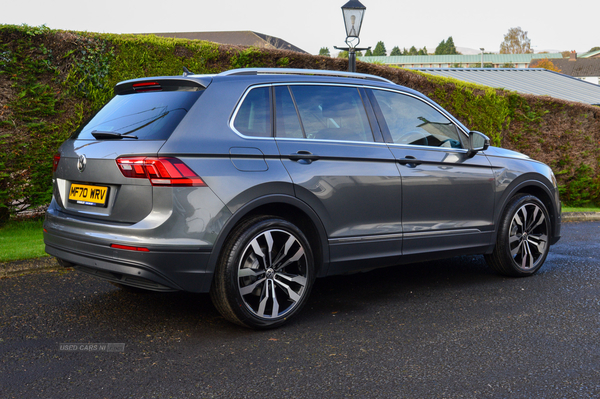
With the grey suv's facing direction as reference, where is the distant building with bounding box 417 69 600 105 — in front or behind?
in front

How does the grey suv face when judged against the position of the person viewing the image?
facing away from the viewer and to the right of the viewer

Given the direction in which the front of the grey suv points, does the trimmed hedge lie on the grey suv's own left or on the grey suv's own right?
on the grey suv's own left

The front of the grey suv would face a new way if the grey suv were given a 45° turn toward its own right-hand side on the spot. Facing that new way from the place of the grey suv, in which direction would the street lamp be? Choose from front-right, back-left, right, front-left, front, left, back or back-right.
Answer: left
